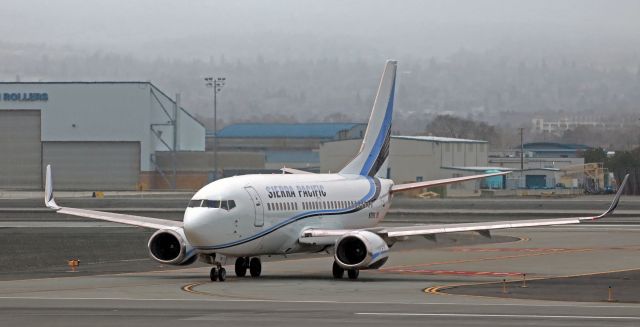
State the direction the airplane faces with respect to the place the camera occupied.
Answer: facing the viewer and to the left of the viewer
